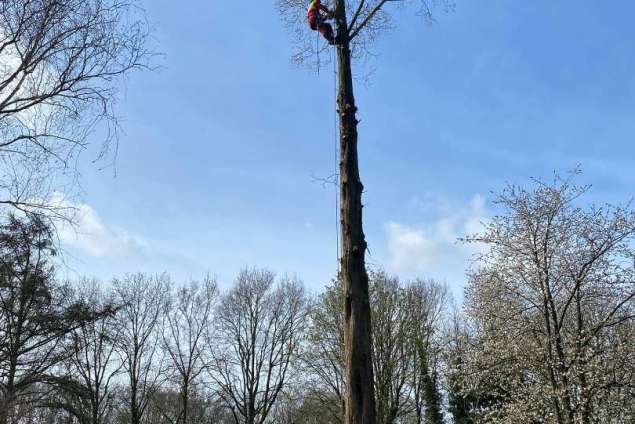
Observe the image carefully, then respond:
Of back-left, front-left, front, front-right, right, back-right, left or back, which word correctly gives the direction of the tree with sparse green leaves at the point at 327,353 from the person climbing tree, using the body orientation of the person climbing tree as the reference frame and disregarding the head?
left

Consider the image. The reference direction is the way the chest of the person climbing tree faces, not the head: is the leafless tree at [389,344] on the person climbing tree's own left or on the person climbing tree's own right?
on the person climbing tree's own left

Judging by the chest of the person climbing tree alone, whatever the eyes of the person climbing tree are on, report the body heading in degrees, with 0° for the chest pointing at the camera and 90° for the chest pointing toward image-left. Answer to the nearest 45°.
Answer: approximately 270°

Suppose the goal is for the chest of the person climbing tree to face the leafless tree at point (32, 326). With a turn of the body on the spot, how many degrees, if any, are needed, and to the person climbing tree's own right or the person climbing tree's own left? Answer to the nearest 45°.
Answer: approximately 135° to the person climbing tree's own left

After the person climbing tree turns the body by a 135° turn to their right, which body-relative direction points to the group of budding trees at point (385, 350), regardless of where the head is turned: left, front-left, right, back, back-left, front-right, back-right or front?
back-right

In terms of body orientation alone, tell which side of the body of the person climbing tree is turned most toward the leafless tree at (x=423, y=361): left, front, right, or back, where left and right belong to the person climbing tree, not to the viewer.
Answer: left
